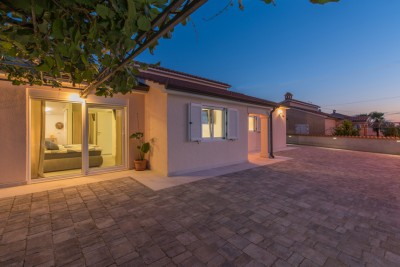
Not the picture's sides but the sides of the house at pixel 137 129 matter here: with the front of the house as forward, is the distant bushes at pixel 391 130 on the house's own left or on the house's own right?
on the house's own left

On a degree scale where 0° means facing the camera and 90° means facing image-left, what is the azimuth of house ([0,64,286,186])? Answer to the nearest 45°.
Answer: approximately 315°

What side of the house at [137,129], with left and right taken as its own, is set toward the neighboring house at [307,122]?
left

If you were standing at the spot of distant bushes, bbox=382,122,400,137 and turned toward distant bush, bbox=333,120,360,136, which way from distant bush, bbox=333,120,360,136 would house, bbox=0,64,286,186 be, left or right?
left

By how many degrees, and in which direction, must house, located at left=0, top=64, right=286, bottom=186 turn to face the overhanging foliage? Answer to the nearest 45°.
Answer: approximately 45° to its right

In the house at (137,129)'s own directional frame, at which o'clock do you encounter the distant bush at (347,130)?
The distant bush is roughly at 10 o'clock from the house.

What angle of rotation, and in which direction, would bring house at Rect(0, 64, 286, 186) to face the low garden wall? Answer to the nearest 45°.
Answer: approximately 45° to its left
